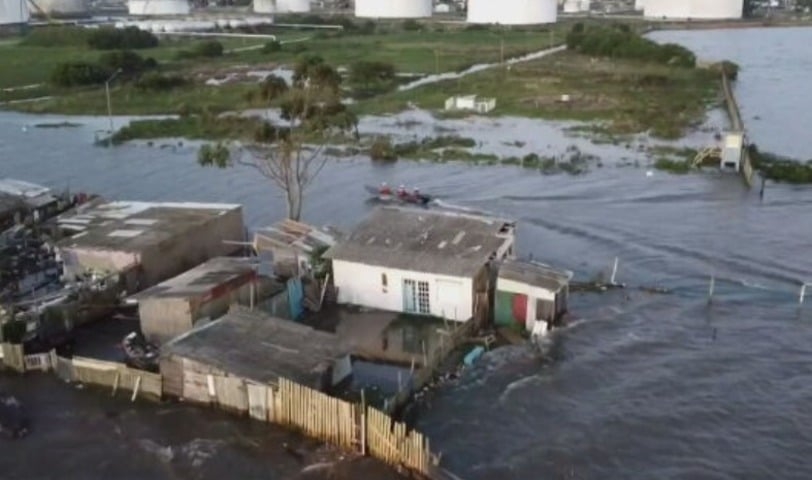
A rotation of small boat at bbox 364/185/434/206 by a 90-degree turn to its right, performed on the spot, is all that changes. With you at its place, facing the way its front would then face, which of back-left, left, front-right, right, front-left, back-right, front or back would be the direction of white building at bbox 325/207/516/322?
back

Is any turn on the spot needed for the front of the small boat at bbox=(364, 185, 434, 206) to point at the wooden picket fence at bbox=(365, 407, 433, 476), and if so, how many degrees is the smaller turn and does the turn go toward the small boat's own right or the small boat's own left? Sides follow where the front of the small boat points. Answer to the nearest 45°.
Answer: approximately 90° to the small boat's own left

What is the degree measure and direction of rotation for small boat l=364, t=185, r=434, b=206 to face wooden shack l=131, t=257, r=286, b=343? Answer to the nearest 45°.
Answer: approximately 90° to its left

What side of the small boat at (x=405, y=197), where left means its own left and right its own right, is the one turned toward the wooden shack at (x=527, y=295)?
left

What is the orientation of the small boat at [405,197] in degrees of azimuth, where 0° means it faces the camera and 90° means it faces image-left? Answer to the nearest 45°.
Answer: approximately 90°

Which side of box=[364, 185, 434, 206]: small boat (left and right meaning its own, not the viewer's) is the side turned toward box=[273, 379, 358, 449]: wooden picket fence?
left

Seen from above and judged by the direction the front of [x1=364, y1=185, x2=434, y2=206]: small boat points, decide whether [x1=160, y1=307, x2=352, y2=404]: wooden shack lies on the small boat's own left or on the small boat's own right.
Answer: on the small boat's own left
